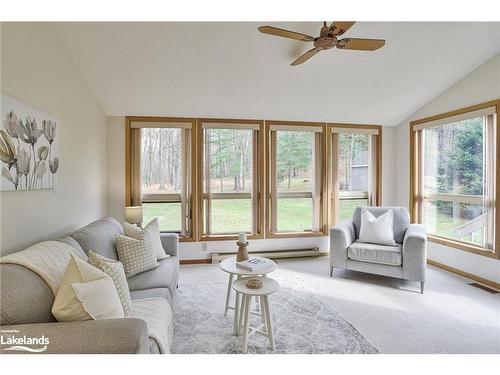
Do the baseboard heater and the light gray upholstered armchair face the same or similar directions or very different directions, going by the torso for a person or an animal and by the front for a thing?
same or similar directions

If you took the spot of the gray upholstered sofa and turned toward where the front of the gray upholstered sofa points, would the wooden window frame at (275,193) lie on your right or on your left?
on your left

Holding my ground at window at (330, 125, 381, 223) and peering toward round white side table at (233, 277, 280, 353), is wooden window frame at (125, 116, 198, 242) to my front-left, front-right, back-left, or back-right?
front-right

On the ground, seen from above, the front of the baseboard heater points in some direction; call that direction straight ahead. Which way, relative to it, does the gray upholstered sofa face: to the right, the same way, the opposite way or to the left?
to the left

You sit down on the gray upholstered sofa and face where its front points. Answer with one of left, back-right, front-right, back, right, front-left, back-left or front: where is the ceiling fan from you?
front-left

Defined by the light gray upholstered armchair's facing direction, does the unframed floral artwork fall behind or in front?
in front

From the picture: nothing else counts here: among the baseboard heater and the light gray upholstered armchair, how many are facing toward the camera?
2

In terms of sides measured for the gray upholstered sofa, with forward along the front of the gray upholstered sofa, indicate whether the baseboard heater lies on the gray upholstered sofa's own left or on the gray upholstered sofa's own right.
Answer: on the gray upholstered sofa's own left

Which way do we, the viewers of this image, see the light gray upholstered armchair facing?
facing the viewer

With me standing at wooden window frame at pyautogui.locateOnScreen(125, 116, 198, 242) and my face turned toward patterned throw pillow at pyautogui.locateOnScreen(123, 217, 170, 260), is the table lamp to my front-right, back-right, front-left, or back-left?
front-right

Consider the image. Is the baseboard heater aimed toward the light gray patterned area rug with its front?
yes

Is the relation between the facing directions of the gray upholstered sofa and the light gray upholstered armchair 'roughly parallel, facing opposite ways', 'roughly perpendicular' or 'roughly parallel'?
roughly perpendicular

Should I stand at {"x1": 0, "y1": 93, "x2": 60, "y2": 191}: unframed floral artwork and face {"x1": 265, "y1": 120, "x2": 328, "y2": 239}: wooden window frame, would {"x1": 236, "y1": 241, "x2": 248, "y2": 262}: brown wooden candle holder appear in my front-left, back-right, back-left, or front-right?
front-right

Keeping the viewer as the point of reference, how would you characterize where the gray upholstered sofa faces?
facing the viewer and to the right of the viewer

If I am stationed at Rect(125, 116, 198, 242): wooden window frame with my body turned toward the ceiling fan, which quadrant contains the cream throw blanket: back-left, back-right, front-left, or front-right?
front-right

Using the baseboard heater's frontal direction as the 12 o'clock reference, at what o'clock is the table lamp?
The table lamp is roughly at 2 o'clock from the baseboard heater.
